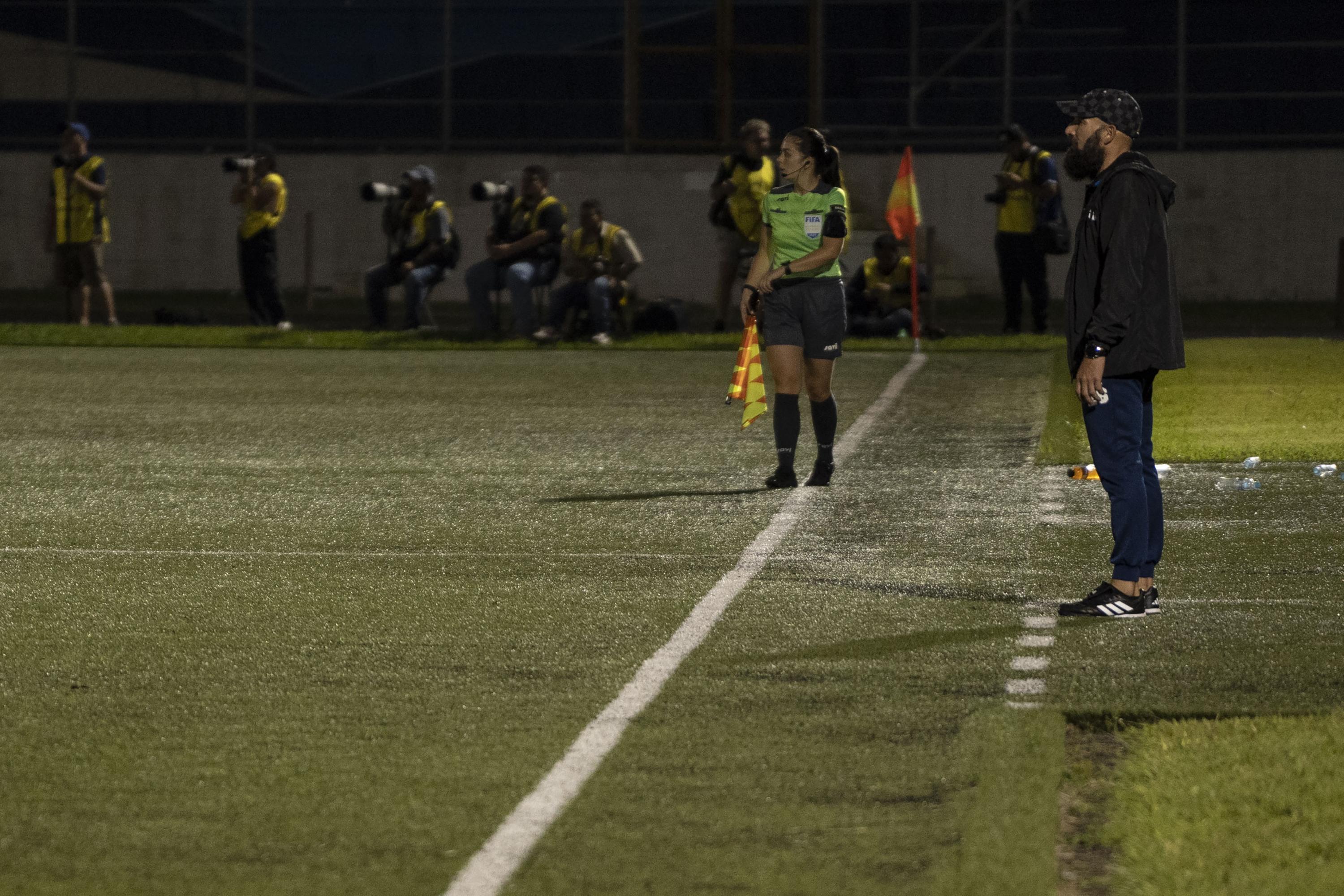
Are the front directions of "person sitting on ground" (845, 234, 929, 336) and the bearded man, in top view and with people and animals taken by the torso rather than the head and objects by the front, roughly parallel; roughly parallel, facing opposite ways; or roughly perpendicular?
roughly perpendicular

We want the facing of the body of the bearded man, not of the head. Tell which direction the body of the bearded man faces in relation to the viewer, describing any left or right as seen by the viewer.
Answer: facing to the left of the viewer

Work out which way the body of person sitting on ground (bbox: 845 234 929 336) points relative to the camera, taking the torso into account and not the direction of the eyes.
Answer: toward the camera

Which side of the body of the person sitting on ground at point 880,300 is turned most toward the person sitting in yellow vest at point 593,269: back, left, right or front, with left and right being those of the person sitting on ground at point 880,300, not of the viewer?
right

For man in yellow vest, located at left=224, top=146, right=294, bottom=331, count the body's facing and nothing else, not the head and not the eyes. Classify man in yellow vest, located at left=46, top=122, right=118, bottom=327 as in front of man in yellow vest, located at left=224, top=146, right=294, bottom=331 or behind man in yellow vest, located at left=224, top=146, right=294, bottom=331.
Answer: in front

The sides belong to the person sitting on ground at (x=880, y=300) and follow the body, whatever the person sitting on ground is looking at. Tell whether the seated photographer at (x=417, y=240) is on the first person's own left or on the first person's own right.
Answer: on the first person's own right

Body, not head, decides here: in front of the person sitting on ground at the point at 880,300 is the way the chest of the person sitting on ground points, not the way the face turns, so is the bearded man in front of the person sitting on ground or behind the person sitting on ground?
in front

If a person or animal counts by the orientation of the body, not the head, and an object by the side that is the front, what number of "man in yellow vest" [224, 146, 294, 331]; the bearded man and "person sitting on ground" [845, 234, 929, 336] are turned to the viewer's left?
2

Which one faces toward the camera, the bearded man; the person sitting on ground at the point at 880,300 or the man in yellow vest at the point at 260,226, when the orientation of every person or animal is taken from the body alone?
the person sitting on ground

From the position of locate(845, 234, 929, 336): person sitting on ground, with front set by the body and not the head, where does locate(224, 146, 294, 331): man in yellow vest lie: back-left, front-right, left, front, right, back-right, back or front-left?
right

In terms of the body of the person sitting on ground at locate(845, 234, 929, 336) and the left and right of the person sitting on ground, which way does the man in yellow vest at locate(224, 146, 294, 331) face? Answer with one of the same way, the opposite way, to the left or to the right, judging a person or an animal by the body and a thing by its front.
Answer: to the right

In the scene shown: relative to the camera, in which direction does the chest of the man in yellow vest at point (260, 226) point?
to the viewer's left

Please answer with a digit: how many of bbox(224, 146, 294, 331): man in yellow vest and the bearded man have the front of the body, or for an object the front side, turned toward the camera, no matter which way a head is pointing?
0
